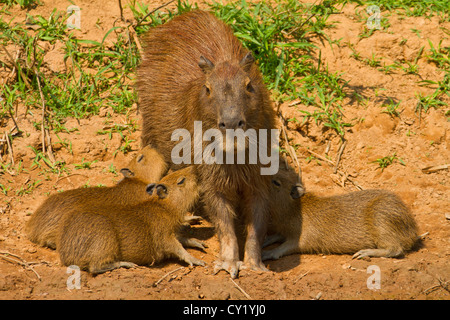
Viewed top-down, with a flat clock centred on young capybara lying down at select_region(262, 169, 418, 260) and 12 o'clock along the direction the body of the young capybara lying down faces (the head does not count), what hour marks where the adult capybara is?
The adult capybara is roughly at 12 o'clock from the young capybara lying down.

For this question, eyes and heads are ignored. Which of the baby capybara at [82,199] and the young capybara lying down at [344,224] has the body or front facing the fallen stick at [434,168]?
the baby capybara

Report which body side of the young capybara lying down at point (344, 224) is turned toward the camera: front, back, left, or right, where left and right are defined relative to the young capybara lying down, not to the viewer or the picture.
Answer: left

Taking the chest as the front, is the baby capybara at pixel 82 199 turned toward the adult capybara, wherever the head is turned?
yes

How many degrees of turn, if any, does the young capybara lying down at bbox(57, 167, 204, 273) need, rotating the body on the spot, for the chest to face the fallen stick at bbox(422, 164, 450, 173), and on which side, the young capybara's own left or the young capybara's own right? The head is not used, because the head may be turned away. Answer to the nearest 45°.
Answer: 0° — it already faces it

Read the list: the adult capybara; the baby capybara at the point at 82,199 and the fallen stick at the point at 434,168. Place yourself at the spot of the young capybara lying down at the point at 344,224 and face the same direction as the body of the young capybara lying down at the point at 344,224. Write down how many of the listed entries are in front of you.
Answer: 2

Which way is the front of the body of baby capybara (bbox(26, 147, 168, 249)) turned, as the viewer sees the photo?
to the viewer's right

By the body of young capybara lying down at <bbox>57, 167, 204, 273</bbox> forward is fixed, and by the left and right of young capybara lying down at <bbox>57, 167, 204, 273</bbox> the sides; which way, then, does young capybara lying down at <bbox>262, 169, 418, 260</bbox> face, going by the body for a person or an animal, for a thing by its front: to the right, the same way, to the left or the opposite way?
the opposite way

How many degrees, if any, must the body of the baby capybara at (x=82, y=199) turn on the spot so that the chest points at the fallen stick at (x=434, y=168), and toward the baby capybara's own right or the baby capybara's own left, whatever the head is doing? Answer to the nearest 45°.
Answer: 0° — it already faces it

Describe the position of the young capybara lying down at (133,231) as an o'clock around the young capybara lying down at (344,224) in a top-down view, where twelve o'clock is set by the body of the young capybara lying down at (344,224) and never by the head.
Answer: the young capybara lying down at (133,231) is roughly at 11 o'clock from the young capybara lying down at (344,224).

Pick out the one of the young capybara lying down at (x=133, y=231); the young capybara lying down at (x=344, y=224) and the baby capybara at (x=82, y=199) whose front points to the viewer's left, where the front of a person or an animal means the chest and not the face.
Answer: the young capybara lying down at (x=344, y=224)

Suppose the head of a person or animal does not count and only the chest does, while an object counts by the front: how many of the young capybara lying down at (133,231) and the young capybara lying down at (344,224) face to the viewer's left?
1

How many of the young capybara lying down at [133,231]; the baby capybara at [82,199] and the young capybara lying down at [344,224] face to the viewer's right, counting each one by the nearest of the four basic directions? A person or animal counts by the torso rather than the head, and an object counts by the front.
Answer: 2

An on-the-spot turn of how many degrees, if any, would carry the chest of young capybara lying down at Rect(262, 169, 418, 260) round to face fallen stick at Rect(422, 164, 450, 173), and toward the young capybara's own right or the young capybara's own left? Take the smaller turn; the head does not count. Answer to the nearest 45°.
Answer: approximately 135° to the young capybara's own right

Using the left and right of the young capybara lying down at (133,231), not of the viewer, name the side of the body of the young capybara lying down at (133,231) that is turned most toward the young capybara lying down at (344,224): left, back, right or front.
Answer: front

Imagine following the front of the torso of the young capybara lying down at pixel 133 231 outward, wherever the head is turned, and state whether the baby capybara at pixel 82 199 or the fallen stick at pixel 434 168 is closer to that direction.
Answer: the fallen stick

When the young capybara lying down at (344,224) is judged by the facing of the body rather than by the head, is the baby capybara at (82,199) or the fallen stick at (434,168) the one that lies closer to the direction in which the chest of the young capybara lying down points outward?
the baby capybara

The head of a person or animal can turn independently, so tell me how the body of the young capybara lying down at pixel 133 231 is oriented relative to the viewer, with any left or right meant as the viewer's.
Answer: facing to the right of the viewer
